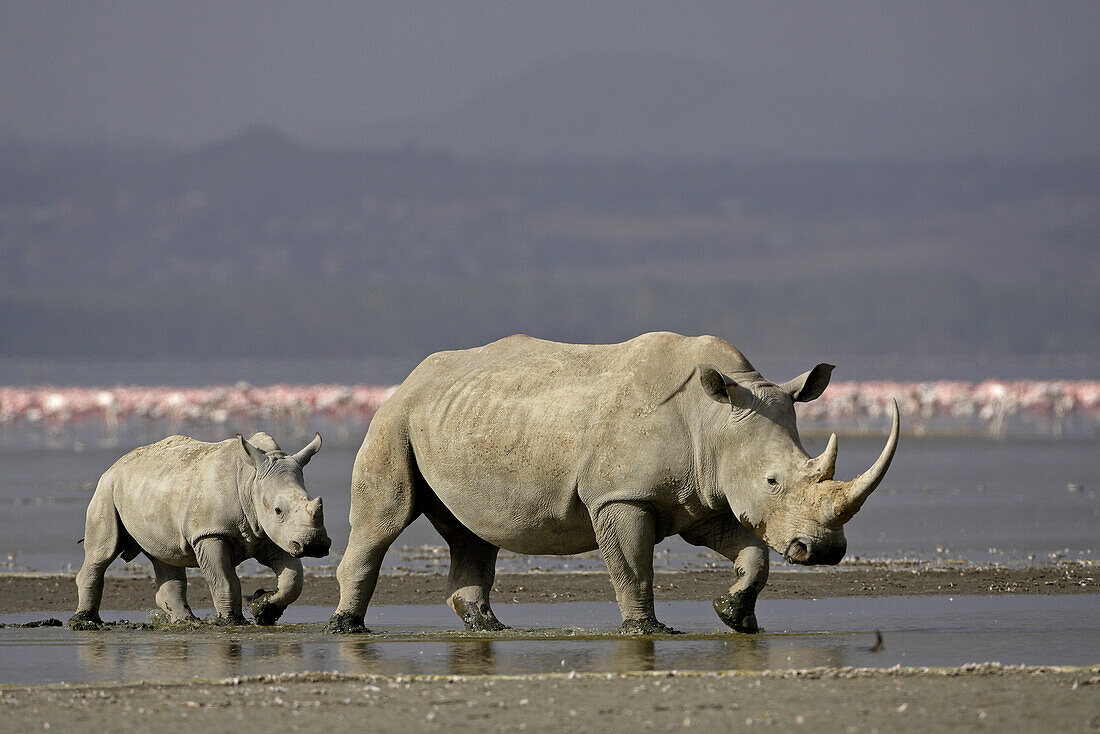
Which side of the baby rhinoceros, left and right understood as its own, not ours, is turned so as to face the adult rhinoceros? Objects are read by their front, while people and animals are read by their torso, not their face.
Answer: front

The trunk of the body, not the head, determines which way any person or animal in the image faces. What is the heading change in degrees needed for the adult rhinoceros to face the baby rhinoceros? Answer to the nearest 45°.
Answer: approximately 135° to its left

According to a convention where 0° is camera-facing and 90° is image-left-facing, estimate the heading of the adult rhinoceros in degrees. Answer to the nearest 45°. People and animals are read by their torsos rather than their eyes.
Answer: approximately 270°

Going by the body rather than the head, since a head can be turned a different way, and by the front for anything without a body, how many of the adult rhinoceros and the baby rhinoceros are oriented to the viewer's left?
0
